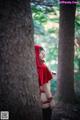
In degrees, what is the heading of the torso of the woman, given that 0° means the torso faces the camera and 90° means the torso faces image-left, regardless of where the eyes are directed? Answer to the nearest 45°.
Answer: approximately 270°

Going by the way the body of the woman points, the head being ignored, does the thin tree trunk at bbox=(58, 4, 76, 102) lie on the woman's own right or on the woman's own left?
on the woman's own left
